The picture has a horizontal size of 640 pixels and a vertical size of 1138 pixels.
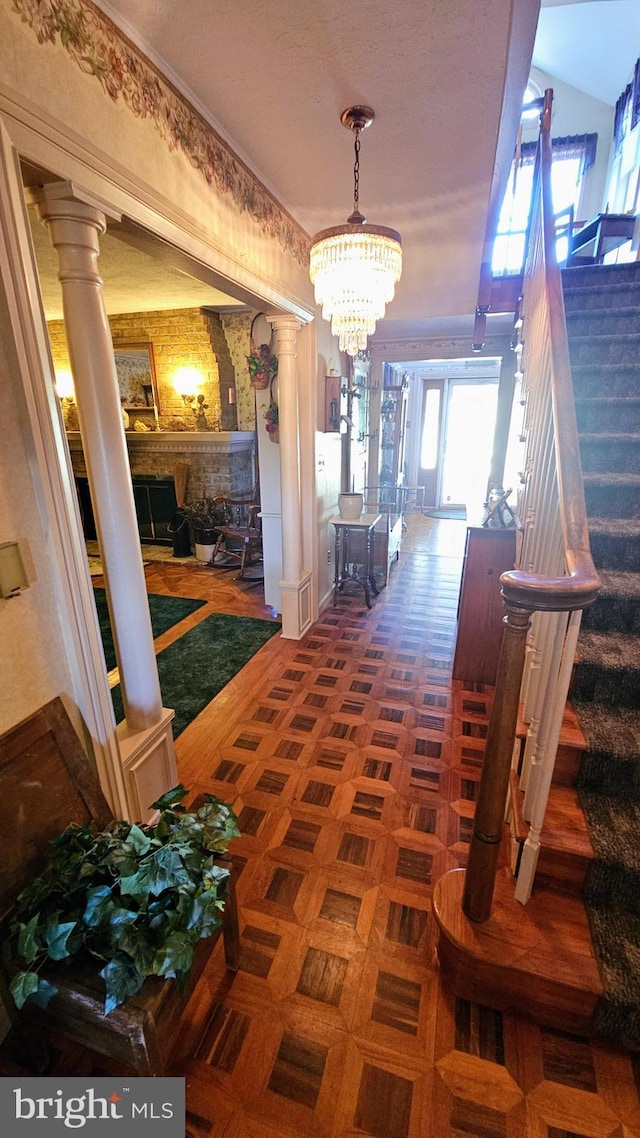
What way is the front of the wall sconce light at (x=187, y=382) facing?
toward the camera

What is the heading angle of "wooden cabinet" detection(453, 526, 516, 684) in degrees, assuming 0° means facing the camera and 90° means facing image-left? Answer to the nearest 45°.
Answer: approximately 90°

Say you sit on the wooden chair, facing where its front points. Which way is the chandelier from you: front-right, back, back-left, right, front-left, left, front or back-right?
front-left

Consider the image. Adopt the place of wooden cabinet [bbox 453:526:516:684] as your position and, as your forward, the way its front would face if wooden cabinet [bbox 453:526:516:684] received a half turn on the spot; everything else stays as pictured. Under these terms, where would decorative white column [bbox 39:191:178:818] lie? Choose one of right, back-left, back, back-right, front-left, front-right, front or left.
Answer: back-right

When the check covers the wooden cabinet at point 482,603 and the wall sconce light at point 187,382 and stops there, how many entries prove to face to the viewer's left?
1

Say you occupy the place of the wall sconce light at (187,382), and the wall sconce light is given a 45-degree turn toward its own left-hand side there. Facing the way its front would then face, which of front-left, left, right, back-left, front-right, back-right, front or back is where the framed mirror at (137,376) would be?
back

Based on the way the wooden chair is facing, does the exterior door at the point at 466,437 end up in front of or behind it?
behind

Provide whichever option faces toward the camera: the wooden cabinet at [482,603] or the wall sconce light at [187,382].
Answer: the wall sconce light

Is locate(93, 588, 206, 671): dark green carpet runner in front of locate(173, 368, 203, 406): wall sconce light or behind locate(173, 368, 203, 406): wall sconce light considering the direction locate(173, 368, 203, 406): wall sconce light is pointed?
in front

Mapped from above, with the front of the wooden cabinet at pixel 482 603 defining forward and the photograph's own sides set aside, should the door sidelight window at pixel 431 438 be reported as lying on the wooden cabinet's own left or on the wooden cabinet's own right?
on the wooden cabinet's own right

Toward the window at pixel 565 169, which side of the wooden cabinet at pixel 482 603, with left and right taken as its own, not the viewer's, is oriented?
right

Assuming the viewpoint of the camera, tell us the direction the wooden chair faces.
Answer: facing the viewer and to the left of the viewer

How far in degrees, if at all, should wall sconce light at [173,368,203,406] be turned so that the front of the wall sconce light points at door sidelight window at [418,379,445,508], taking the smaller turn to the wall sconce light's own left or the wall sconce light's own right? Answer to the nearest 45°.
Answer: approximately 90° to the wall sconce light's own left

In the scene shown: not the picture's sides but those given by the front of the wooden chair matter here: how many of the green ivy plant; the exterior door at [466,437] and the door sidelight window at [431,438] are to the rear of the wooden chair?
2

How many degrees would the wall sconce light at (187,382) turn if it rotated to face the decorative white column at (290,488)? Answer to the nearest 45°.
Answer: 0° — it already faces it

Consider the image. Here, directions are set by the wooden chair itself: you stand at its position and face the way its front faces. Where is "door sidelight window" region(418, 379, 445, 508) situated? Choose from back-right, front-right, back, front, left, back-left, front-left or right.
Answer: back

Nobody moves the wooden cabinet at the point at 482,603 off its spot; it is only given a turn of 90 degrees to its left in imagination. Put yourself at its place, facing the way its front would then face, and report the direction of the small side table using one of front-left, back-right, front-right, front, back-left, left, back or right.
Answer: back-right
